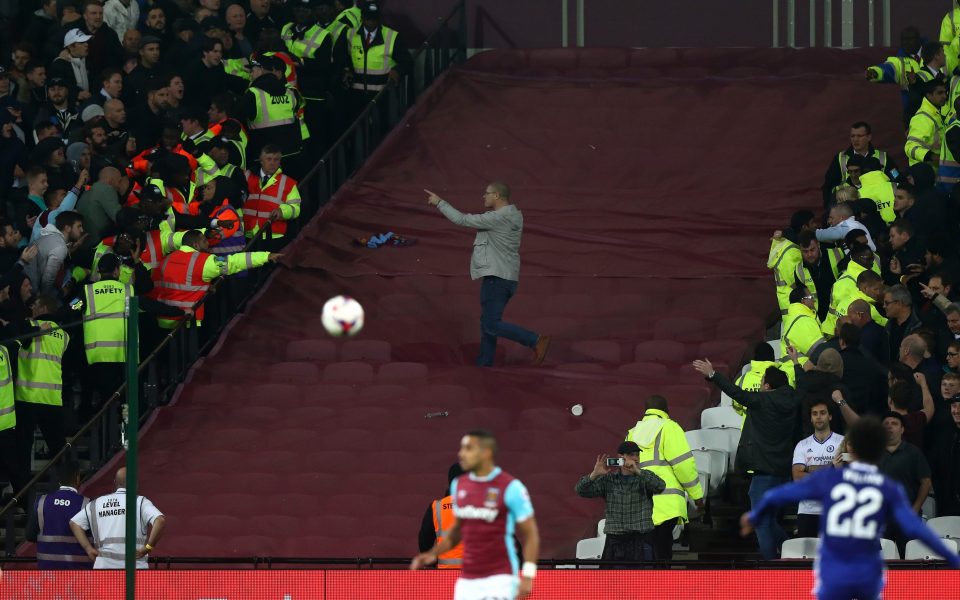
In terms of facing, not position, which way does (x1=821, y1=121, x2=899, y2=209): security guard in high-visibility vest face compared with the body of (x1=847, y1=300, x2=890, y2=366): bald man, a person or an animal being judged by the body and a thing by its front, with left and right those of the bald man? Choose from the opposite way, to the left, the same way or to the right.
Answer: to the left

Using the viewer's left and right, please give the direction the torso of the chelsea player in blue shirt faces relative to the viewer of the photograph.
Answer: facing away from the viewer

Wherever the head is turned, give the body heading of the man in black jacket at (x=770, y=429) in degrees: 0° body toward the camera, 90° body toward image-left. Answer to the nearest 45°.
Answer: approximately 135°

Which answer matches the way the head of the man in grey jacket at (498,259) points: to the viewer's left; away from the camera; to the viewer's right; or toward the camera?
to the viewer's left

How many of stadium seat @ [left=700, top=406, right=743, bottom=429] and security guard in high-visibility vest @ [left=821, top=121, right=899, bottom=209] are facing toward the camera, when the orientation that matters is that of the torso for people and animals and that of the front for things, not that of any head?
2

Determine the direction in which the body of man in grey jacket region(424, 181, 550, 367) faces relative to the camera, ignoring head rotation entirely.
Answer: to the viewer's left

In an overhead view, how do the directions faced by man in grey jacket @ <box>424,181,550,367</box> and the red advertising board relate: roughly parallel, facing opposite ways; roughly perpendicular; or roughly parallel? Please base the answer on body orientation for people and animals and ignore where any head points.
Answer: roughly perpendicular

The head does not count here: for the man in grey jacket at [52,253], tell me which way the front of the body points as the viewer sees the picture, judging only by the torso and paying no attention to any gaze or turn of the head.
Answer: to the viewer's right
